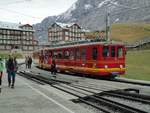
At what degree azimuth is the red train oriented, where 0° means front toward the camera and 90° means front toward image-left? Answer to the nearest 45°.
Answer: approximately 315°
